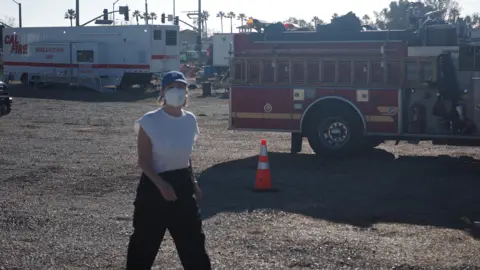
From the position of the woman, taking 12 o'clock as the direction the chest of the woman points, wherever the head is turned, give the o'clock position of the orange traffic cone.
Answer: The orange traffic cone is roughly at 8 o'clock from the woman.

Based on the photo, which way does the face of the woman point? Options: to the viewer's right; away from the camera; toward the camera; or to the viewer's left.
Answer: toward the camera

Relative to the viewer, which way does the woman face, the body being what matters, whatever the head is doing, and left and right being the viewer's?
facing the viewer and to the right of the viewer

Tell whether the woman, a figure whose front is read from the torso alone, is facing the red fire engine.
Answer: no

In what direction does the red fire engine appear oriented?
to the viewer's right

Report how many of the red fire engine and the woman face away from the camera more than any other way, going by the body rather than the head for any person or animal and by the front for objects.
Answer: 0

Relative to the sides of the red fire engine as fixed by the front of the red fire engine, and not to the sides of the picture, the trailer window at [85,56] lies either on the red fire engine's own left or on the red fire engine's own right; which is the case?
on the red fire engine's own left

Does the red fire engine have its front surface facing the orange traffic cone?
no

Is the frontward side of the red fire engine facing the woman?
no
